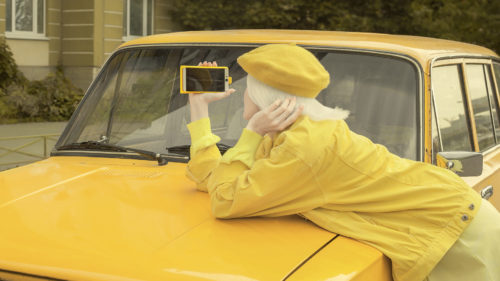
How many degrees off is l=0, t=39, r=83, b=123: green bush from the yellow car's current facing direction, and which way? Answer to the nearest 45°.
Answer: approximately 135° to its right

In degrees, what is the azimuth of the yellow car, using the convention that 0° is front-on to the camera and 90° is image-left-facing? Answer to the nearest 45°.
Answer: approximately 45°

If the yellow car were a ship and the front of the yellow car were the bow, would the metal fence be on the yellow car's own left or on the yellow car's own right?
on the yellow car's own right

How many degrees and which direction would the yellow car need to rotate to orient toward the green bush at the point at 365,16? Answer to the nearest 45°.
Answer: approximately 135° to its right

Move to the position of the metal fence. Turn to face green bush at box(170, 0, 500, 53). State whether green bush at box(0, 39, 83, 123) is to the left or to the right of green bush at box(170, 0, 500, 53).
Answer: left
